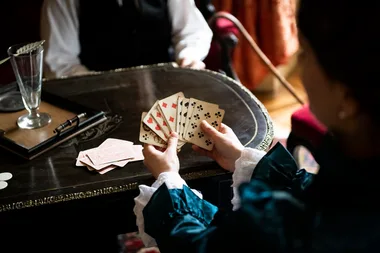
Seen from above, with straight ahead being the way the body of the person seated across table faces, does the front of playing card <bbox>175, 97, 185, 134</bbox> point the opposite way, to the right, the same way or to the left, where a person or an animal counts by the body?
the same way

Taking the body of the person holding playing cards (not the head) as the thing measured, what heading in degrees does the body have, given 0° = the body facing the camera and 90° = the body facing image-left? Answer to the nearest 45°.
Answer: approximately 135°

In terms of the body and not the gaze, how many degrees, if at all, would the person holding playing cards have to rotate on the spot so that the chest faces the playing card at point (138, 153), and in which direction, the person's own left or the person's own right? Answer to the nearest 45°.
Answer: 0° — they already face it

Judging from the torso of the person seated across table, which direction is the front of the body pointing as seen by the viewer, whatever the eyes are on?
toward the camera

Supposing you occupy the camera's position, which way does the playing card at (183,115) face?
facing the viewer

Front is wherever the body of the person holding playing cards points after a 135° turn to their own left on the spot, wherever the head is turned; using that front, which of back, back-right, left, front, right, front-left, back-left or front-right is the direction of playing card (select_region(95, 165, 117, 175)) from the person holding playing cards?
back-right

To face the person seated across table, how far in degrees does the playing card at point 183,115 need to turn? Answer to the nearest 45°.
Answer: approximately 180°

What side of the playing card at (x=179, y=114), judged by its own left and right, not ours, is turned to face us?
front

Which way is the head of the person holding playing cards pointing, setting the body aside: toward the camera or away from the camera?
away from the camera

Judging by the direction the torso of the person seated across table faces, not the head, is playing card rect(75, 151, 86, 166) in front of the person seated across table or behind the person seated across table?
in front

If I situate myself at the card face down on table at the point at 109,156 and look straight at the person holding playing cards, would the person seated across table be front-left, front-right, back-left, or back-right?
back-left

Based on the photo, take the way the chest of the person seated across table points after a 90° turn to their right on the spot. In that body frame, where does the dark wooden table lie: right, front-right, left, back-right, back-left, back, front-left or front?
left

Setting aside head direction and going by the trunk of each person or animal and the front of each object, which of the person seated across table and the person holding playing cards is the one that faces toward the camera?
the person seated across table

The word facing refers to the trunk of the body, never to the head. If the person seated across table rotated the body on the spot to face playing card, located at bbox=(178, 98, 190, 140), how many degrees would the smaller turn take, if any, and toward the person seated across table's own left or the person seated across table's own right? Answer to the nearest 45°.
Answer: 0° — they already face it
